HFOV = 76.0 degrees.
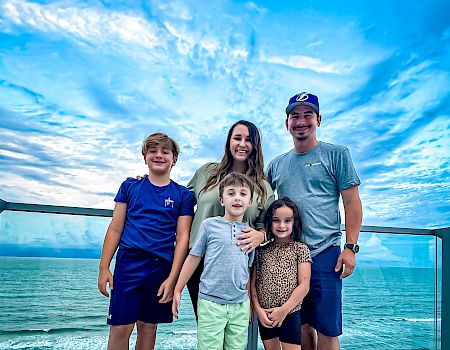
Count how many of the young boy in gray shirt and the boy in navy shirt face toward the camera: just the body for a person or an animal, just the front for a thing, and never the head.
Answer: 2

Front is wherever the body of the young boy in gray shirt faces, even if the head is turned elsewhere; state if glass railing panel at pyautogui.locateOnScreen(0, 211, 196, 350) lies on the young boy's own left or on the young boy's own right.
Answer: on the young boy's own right

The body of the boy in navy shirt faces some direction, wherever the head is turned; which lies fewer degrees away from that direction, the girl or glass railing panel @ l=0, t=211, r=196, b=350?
the girl

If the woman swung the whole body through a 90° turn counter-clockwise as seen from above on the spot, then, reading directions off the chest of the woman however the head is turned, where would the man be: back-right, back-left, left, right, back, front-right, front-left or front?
front

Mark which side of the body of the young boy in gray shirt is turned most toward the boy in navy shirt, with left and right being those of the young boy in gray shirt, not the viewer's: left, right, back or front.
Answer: right
